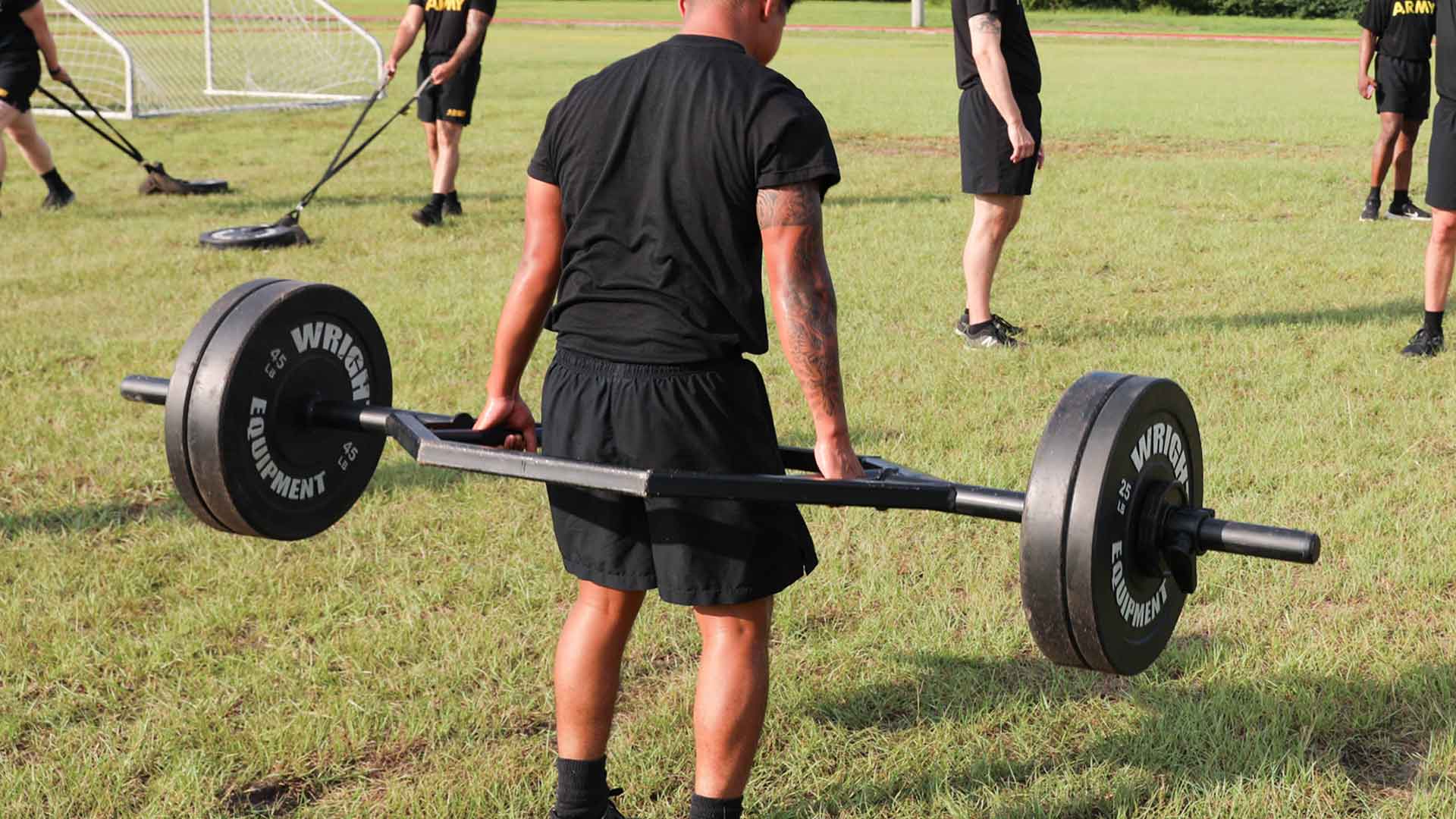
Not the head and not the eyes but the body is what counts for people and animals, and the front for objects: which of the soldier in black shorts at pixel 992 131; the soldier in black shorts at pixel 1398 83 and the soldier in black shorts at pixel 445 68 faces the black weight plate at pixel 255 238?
the soldier in black shorts at pixel 445 68

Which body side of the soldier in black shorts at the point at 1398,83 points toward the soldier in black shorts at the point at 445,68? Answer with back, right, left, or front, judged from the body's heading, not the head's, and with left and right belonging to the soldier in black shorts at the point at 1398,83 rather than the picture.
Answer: right

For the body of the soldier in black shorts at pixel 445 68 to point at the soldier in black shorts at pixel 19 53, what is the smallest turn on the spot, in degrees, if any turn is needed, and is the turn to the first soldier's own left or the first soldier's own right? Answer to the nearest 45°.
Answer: approximately 45° to the first soldier's own right

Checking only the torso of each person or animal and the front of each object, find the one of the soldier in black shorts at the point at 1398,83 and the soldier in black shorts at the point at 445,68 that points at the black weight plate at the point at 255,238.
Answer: the soldier in black shorts at the point at 445,68

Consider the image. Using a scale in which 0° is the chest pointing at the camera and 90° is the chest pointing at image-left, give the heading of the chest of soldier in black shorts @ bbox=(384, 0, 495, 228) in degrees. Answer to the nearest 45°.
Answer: approximately 45°
